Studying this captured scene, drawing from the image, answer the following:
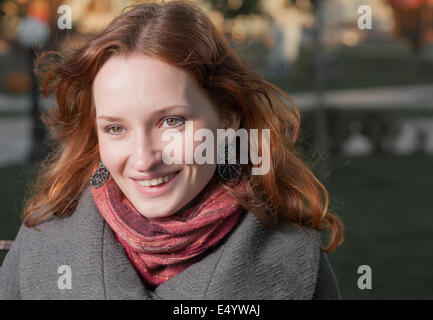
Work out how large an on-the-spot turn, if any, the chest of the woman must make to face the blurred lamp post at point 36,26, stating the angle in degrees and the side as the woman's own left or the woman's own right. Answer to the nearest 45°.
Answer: approximately 180°

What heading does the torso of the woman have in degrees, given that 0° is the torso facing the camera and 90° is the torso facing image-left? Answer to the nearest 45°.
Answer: approximately 0°

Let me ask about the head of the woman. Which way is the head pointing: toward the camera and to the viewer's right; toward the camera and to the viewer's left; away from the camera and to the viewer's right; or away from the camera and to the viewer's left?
toward the camera and to the viewer's left
